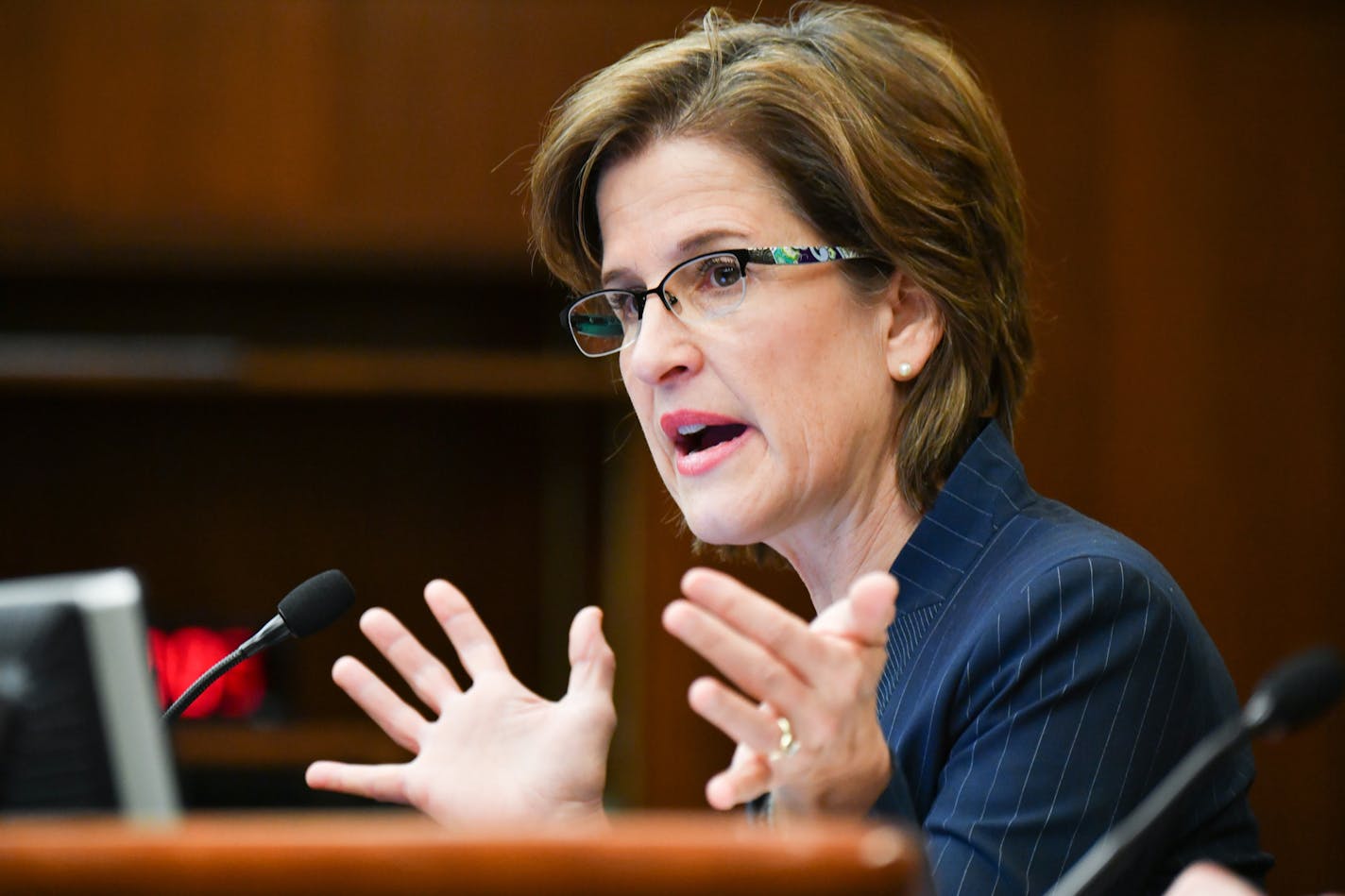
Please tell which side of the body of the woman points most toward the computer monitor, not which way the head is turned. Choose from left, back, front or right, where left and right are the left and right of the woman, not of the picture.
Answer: front

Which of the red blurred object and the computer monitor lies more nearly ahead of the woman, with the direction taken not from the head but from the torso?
the computer monitor

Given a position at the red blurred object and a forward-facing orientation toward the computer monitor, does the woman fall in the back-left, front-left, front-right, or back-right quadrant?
front-left

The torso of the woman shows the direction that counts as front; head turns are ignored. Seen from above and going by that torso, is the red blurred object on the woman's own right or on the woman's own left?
on the woman's own right

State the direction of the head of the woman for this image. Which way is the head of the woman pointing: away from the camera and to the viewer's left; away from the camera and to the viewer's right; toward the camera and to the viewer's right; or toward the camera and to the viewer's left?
toward the camera and to the viewer's left

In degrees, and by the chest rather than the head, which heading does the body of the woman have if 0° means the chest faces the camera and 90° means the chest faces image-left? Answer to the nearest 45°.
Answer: approximately 45°
